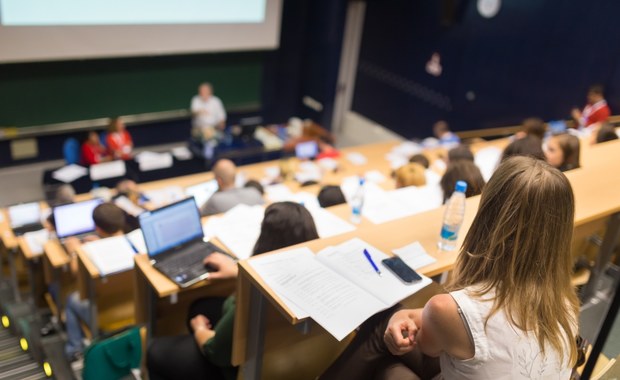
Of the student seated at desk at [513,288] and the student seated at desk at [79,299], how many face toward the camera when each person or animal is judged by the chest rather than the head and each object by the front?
0

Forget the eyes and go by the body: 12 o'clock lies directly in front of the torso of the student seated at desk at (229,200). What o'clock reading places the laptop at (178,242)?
The laptop is roughly at 8 o'clock from the student seated at desk.

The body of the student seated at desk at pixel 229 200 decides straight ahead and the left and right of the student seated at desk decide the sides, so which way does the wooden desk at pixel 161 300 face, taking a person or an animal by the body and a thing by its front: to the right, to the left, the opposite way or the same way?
the opposite way

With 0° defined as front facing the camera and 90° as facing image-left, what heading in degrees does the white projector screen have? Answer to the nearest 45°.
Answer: approximately 0°

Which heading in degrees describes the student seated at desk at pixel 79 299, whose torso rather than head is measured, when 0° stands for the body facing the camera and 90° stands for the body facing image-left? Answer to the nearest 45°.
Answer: approximately 135°

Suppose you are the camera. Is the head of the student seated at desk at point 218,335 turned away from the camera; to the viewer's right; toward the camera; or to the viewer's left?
away from the camera

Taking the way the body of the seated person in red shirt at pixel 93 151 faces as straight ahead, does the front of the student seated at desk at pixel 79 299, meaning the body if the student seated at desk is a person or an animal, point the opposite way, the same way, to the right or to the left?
the opposite way

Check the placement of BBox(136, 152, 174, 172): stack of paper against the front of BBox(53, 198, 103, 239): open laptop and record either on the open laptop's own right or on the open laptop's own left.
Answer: on the open laptop's own left

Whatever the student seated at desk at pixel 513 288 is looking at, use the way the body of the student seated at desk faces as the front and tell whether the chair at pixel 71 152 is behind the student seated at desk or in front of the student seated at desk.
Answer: in front

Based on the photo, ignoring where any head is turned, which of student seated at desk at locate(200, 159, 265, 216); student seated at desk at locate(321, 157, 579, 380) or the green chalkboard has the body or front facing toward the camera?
the green chalkboard

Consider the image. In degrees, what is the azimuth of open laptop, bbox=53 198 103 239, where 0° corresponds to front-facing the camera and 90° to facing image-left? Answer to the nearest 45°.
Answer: approximately 315°

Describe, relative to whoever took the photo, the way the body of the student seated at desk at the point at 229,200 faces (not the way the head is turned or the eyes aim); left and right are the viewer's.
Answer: facing away from the viewer and to the left of the viewer

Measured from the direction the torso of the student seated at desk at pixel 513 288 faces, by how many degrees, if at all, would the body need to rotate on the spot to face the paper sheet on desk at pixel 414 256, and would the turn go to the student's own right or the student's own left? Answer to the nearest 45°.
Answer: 0° — they already face it
